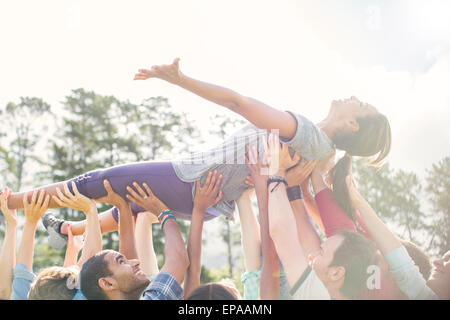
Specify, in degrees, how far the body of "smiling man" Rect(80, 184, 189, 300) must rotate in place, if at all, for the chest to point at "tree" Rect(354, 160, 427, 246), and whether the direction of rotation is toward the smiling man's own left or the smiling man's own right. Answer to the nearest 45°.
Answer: approximately 45° to the smiling man's own left

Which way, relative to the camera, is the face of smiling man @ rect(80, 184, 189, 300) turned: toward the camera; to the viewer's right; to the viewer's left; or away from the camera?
to the viewer's right

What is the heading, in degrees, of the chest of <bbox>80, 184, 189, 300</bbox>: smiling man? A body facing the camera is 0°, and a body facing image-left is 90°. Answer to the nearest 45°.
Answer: approximately 270°

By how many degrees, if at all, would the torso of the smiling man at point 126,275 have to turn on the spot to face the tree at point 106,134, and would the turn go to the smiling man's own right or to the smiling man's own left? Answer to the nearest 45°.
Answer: approximately 90° to the smiling man's own left

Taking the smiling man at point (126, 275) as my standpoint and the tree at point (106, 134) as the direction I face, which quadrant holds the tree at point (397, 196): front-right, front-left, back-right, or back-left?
front-right
